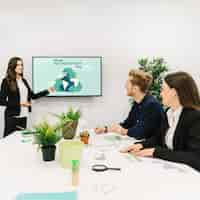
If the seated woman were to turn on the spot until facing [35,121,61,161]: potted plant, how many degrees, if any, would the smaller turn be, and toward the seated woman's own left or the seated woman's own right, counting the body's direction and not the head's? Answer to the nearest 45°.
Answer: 0° — they already face it

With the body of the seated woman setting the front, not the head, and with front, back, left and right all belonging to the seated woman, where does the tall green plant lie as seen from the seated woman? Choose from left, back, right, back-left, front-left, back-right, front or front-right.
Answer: back-right

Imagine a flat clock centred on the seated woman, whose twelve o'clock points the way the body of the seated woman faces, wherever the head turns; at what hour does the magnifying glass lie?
The magnifying glass is roughly at 12 o'clock from the seated woman.

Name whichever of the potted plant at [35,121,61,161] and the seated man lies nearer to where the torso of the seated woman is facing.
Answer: the potted plant

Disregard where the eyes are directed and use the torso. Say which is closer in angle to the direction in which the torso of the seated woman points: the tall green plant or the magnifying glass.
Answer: the magnifying glass

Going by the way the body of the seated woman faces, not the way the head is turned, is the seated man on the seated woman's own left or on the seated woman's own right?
on the seated woman's own right

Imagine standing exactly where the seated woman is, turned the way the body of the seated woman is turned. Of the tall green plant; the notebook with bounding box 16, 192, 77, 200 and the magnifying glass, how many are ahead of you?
2

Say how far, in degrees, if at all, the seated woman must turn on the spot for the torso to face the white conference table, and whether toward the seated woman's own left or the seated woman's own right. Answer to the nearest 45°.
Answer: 0° — they already face it

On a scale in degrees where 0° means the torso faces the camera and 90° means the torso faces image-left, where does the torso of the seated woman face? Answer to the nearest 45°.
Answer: approximately 45°

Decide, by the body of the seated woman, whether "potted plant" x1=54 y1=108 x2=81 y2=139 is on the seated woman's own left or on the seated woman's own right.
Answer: on the seated woman's own right

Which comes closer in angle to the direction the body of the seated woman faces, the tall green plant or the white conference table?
the white conference table
